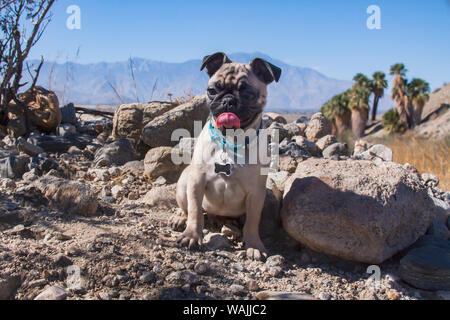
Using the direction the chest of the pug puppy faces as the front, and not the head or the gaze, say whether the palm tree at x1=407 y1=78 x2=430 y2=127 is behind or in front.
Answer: behind

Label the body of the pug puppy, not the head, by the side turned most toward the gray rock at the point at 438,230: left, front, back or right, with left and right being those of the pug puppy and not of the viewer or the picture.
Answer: left

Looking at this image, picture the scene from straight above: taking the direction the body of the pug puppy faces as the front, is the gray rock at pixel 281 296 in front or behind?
in front

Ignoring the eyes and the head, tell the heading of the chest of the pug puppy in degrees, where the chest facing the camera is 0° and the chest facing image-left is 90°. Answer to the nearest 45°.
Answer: approximately 0°

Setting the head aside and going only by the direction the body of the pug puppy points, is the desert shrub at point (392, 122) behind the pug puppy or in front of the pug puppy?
behind

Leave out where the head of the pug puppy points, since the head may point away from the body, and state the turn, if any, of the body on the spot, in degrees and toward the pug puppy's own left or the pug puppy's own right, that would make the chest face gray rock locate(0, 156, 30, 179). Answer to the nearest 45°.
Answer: approximately 135° to the pug puppy's own right

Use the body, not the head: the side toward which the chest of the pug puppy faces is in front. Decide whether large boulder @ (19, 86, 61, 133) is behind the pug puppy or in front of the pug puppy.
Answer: behind

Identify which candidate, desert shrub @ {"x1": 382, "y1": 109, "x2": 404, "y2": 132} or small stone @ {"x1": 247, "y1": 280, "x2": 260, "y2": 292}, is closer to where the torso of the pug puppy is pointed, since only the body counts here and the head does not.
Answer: the small stone

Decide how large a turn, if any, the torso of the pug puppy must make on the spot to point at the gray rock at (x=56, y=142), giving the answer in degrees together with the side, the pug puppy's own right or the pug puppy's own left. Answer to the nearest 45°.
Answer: approximately 135° to the pug puppy's own right

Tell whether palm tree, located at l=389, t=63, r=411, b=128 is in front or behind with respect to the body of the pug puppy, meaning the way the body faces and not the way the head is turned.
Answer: behind

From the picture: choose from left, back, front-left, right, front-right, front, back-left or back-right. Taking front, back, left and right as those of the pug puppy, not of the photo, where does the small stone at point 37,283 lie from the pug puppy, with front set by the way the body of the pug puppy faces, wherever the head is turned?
front-right

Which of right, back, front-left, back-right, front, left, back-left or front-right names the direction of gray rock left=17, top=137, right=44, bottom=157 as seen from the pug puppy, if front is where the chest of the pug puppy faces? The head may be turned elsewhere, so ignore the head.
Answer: back-right

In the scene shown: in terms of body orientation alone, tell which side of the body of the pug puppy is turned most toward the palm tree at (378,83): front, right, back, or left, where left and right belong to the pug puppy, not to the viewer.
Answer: back

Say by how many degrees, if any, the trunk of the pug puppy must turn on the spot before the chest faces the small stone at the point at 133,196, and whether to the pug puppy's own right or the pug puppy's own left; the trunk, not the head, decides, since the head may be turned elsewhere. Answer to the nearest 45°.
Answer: approximately 135° to the pug puppy's own right
